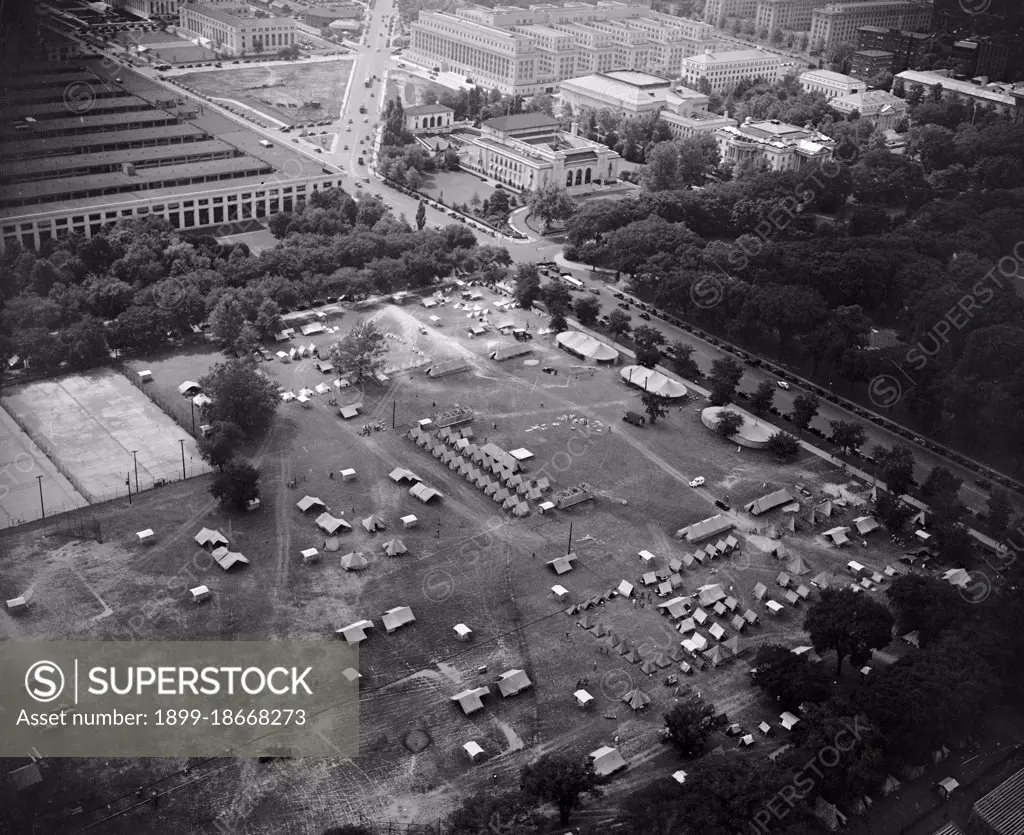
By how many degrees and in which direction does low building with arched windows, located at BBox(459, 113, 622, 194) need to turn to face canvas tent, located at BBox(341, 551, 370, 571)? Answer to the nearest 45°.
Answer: approximately 45° to its right

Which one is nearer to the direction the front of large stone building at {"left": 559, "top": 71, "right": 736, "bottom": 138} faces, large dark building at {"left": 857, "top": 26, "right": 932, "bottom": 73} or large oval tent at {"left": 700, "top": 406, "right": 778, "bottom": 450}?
the large oval tent

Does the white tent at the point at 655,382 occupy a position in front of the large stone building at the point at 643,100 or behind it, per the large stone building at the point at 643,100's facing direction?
in front

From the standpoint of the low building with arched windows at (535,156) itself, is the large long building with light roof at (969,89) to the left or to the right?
on its left

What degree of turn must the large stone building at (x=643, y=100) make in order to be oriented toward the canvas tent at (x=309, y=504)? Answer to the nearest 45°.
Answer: approximately 45° to its right

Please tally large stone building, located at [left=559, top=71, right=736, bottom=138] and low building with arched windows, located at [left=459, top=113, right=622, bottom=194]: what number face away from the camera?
0

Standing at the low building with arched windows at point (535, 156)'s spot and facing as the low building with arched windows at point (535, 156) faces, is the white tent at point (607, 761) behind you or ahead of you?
ahead

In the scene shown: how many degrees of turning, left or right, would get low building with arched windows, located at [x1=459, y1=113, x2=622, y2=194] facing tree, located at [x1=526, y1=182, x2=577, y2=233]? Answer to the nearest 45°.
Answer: approximately 45° to its right

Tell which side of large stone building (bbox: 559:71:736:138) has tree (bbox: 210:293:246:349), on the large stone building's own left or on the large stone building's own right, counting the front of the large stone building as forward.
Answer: on the large stone building's own right

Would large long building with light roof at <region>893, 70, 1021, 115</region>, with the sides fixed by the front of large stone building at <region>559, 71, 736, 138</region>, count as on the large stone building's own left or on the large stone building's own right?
on the large stone building's own left
